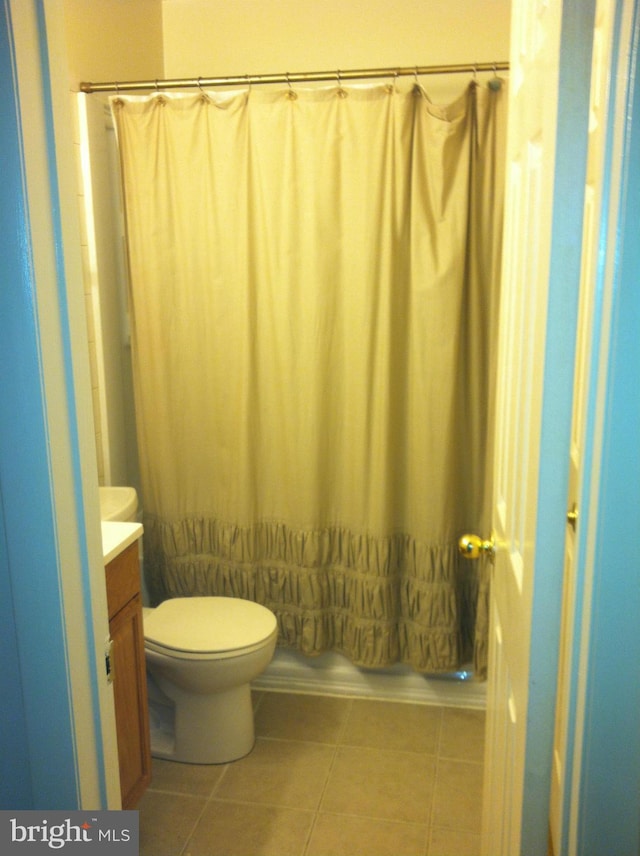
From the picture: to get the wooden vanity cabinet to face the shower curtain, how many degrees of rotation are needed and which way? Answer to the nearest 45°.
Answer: approximately 45° to its left

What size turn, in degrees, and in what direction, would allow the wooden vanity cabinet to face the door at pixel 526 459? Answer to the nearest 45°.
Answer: approximately 45° to its right

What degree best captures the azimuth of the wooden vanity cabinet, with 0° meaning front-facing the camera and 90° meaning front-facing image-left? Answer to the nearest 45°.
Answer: approximately 270°
